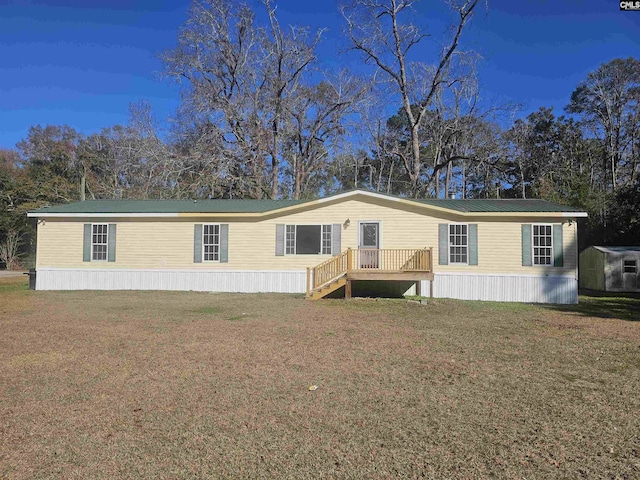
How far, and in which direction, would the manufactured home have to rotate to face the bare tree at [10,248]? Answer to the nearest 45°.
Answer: approximately 135° to its right

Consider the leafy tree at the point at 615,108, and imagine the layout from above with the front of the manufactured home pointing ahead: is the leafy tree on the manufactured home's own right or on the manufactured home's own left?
on the manufactured home's own left

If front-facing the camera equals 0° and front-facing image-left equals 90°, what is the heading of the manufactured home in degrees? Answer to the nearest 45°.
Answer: approximately 0°

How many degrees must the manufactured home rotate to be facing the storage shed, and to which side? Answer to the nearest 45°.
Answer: approximately 90° to its left
